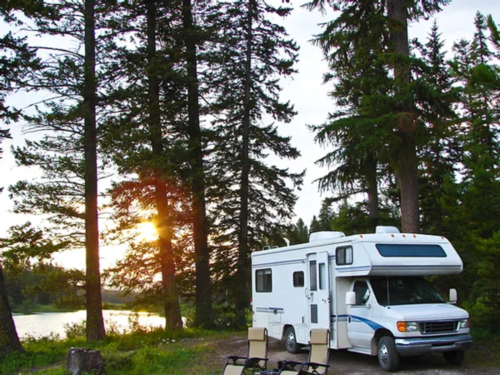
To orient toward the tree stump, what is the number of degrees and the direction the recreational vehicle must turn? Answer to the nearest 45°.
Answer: approximately 135° to its right

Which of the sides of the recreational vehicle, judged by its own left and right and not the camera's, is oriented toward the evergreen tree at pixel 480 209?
left

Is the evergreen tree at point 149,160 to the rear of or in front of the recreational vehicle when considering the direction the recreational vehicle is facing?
to the rear

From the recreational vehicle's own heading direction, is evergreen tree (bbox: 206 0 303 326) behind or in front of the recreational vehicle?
behind

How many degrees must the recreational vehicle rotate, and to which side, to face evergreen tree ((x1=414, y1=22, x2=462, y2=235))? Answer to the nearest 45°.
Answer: approximately 135° to its left

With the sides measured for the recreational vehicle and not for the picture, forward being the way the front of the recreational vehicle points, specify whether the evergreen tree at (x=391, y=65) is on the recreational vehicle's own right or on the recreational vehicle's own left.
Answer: on the recreational vehicle's own left
